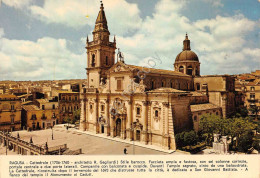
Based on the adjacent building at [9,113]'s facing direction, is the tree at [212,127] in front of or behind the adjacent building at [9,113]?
in front

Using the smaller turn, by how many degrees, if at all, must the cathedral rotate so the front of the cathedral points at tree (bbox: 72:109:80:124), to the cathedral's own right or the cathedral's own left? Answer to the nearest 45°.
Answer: approximately 90° to the cathedral's own right

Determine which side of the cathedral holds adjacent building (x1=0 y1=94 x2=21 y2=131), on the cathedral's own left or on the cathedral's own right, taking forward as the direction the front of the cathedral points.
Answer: on the cathedral's own right

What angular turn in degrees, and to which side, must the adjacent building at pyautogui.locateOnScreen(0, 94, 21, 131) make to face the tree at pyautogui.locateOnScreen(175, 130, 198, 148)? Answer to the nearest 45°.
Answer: approximately 45° to its left

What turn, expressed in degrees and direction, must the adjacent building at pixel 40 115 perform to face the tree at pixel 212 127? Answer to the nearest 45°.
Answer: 0° — it already faces it

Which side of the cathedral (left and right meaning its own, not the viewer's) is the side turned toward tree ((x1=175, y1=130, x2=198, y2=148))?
left

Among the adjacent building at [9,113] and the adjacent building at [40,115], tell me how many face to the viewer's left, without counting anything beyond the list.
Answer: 0

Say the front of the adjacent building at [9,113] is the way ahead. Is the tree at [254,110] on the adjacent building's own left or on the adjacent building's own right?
on the adjacent building's own left

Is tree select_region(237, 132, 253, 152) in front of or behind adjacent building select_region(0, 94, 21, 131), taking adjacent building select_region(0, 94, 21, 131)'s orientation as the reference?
in front
